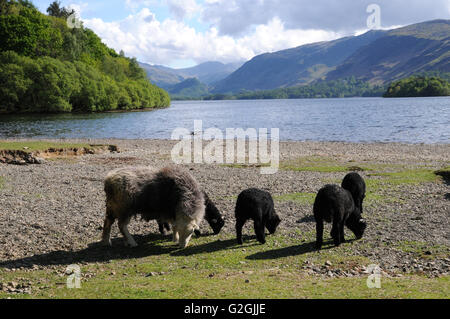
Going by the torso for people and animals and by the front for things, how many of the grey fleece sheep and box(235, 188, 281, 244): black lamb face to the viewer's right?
2

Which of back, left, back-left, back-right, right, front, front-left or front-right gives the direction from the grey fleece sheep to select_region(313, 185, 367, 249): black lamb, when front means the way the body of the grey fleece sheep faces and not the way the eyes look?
front

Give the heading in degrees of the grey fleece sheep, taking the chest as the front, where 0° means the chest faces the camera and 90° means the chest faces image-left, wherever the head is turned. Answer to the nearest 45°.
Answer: approximately 270°

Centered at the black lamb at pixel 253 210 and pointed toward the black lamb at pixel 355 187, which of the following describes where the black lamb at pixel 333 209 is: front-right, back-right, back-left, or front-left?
front-right

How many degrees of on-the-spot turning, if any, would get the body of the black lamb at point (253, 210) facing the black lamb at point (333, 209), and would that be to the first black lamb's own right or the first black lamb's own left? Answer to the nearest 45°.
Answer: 0° — it already faces it

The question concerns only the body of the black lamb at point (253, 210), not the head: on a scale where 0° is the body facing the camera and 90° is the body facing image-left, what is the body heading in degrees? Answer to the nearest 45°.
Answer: approximately 270°

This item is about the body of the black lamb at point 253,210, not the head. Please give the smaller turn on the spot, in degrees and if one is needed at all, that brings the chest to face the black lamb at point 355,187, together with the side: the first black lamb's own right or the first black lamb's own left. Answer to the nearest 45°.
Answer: approximately 45° to the first black lamb's own left

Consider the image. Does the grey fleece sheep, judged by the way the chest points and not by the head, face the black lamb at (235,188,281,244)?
yes

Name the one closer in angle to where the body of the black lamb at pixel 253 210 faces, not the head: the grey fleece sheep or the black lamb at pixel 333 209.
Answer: the black lamb

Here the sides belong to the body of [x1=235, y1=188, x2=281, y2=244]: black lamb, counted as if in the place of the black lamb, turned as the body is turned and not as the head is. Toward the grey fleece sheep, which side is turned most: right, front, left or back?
back
